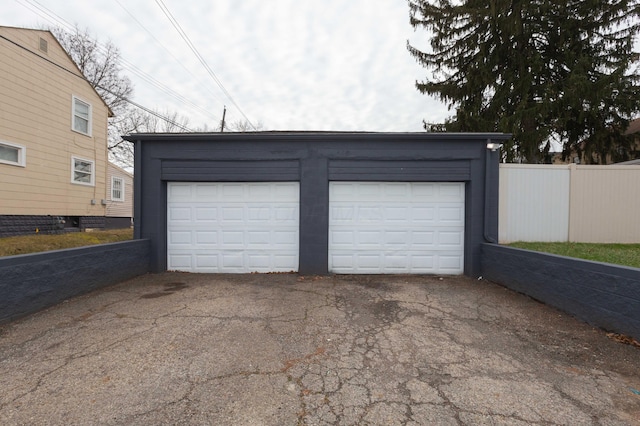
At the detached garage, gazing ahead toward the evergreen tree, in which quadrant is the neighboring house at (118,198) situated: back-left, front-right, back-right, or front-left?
back-left

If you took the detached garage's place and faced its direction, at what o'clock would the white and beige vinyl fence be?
The white and beige vinyl fence is roughly at 9 o'clock from the detached garage.

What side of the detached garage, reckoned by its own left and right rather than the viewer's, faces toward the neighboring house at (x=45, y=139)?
right

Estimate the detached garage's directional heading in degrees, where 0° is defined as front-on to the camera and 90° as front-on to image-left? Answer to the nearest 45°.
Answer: approximately 0°

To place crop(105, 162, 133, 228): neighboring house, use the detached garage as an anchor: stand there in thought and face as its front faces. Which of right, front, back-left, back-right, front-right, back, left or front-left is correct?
back-right

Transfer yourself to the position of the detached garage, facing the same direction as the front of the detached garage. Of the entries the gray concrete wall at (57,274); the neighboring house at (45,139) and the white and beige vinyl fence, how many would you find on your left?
1

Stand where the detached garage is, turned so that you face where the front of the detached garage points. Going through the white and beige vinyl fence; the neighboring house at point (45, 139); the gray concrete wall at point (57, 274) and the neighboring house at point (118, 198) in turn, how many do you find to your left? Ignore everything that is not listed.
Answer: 1

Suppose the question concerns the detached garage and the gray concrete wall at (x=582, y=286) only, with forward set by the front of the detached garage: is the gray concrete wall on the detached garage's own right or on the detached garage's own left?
on the detached garage's own left

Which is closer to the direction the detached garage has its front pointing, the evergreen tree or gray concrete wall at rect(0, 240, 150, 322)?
the gray concrete wall

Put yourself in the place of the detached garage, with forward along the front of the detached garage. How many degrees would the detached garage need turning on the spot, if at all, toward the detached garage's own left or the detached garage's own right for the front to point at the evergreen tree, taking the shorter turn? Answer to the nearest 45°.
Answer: approximately 135° to the detached garage's own left

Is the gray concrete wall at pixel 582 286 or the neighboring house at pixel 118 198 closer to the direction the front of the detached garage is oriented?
the gray concrete wall
